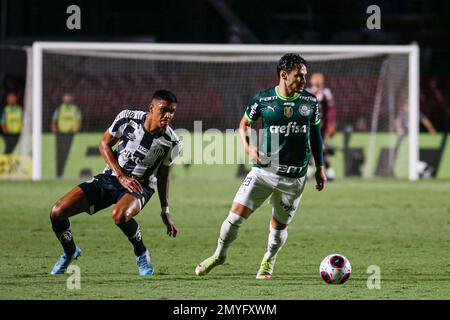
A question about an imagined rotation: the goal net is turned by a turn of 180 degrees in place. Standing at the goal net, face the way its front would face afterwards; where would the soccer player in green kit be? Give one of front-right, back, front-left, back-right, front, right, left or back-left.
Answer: back

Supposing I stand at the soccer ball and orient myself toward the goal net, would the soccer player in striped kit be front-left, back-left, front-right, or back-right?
front-left

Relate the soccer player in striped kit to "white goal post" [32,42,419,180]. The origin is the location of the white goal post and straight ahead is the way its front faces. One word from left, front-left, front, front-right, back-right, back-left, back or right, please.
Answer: front

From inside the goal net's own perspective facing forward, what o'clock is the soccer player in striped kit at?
The soccer player in striped kit is roughly at 12 o'clock from the goal net.

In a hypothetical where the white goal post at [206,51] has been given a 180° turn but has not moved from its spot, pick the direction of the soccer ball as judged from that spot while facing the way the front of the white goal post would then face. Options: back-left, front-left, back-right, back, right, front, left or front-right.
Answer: back

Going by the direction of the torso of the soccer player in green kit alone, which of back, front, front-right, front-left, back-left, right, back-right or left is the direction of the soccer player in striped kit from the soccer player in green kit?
right

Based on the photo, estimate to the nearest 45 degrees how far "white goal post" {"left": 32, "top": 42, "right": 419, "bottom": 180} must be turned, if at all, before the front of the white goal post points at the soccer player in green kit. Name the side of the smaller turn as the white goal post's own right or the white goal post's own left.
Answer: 0° — it already faces them

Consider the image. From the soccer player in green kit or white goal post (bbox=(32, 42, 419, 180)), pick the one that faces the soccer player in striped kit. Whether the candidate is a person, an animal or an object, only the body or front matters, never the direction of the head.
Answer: the white goal post

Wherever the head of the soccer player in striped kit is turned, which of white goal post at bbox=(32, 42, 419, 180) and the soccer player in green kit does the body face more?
the soccer player in green kit

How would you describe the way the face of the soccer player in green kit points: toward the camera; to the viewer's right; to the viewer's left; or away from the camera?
to the viewer's right

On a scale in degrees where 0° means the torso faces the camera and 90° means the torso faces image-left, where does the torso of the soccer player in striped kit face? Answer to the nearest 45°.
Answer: approximately 0°

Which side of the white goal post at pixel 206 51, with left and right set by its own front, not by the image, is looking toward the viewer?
front
